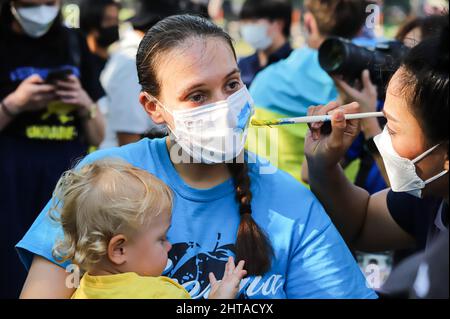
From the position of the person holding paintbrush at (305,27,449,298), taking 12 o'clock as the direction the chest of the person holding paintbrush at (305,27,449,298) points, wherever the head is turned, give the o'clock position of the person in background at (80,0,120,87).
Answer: the person in background at (80,0,120,87) is roughly at 2 o'clock from the person holding paintbrush at (305,27,449,298).

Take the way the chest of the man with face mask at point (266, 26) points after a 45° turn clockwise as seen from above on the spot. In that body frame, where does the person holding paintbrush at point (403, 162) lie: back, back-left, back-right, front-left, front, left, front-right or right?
left

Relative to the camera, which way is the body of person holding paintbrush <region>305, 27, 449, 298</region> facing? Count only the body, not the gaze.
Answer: to the viewer's left

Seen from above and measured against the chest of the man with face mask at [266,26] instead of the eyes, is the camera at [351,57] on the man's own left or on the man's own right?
on the man's own left

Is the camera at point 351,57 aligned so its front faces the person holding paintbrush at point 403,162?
no

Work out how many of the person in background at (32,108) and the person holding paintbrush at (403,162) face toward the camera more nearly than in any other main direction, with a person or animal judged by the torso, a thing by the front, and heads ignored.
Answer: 1

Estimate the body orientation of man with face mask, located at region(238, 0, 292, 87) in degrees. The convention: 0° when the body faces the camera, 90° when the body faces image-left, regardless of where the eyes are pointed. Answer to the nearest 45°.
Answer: approximately 45°

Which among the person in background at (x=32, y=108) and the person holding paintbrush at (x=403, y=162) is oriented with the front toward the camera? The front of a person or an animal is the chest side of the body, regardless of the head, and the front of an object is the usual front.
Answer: the person in background at (x=32, y=108)

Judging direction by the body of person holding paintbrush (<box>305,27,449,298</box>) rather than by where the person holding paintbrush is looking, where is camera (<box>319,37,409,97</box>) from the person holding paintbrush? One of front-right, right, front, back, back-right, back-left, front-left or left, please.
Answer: right

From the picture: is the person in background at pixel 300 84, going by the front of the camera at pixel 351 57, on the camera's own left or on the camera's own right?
on the camera's own right

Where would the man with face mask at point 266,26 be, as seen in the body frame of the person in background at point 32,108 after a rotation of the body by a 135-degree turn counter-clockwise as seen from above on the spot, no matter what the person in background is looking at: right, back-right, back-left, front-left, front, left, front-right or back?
front

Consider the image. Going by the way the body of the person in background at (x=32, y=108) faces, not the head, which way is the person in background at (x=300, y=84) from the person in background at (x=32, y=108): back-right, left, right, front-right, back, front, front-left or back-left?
left

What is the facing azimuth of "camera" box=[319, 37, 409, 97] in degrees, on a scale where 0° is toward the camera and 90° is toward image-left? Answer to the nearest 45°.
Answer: approximately 45°

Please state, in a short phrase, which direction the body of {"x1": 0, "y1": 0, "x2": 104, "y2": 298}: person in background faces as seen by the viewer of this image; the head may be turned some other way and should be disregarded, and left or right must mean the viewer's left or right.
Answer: facing the viewer

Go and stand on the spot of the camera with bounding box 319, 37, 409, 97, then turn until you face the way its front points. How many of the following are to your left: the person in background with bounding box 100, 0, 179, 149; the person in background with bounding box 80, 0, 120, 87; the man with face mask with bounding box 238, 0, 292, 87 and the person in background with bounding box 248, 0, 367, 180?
0

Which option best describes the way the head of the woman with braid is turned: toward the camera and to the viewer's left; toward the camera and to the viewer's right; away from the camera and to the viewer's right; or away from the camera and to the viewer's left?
toward the camera and to the viewer's right

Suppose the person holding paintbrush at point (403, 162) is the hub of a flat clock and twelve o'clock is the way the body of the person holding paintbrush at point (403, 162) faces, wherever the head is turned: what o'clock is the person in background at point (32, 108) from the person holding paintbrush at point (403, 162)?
the person in background at point (32, 108) is roughly at 1 o'clock from the person holding paintbrush at point (403, 162).
